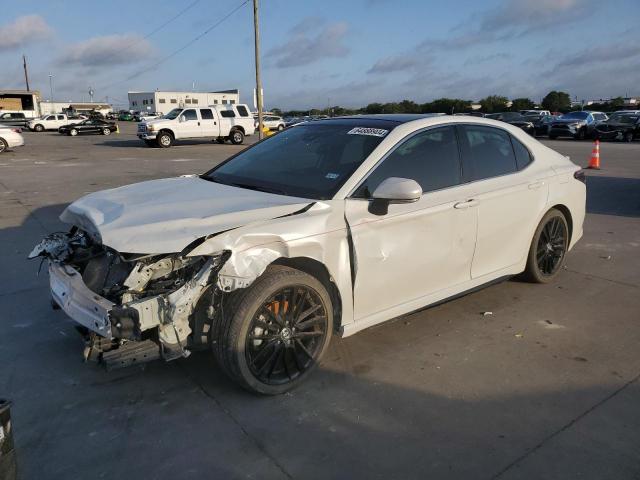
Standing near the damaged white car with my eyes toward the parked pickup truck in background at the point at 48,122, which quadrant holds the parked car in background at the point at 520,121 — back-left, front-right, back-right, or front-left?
front-right

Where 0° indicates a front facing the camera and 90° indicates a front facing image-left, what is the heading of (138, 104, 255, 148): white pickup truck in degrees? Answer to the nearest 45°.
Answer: approximately 45°

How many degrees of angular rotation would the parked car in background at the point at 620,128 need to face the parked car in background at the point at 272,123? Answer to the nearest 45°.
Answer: approximately 45° to its right

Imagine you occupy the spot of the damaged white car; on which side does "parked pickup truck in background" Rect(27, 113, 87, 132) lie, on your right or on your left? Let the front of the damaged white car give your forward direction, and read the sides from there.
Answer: on your right

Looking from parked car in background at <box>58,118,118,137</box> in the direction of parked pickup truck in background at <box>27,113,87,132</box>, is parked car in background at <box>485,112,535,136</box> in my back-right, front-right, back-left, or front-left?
back-right

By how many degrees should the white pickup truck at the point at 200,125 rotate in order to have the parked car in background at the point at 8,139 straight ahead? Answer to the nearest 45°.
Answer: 0° — it already faces it

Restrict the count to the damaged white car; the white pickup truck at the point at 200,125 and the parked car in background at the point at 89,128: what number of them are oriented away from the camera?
0

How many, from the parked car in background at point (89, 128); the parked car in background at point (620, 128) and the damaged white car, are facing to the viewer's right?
0

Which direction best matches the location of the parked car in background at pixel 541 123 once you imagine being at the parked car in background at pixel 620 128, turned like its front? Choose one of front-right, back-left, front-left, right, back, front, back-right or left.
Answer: right

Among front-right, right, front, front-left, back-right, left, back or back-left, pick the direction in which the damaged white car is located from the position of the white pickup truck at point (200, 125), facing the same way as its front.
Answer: front-left

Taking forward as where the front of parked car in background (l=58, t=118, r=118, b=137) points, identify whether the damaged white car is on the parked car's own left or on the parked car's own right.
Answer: on the parked car's own left

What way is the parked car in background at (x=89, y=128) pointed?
to the viewer's left
